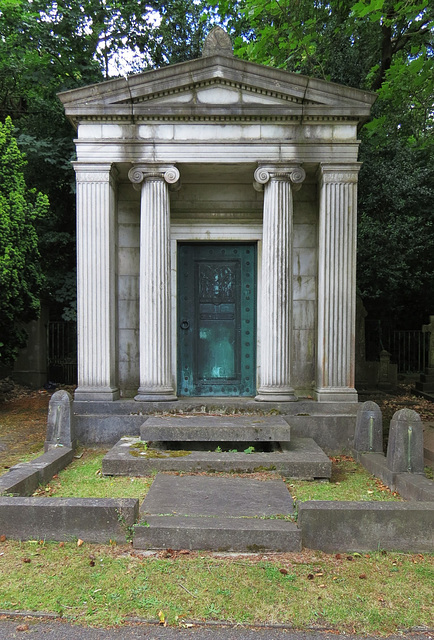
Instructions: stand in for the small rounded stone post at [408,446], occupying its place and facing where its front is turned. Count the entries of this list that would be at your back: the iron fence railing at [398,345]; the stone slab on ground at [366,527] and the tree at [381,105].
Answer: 2

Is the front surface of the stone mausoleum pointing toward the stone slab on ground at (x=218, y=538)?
yes

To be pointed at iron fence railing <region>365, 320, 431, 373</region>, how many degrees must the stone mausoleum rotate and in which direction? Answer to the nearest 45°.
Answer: approximately 135° to its left

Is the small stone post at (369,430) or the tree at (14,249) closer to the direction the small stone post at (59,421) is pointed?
the small stone post at (369,430)
